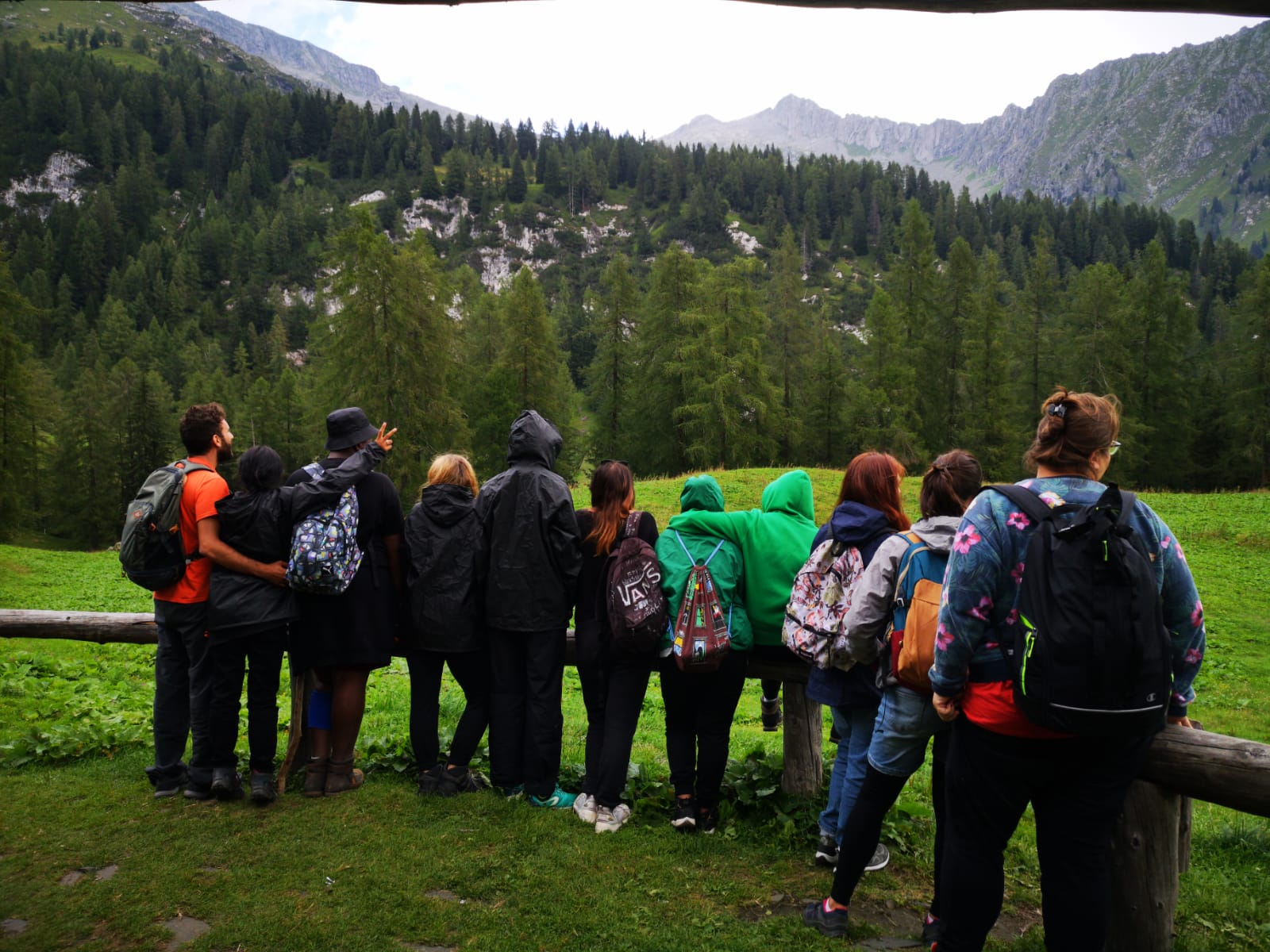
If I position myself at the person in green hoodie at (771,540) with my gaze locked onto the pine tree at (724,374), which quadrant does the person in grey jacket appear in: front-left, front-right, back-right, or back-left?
back-right

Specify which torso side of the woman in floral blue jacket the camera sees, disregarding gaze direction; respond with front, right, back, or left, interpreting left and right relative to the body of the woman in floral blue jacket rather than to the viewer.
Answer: back

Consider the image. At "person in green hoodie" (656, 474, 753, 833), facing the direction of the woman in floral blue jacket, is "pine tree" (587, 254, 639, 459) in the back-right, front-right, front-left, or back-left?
back-left

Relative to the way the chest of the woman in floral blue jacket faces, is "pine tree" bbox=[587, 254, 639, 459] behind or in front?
in front

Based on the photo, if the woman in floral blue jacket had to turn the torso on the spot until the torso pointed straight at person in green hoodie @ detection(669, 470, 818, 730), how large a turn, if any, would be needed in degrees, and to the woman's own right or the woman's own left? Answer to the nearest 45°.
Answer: approximately 45° to the woman's own left

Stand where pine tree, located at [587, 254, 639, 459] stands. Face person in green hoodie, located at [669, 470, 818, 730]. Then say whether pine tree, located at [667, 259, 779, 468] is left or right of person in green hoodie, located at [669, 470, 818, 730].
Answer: left

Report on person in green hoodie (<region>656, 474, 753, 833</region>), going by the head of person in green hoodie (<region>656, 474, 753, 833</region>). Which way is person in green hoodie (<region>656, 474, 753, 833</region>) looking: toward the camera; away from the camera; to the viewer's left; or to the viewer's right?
away from the camera

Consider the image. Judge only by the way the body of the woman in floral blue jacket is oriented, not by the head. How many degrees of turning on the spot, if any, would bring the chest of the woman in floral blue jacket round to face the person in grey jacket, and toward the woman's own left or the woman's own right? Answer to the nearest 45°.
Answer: approximately 45° to the woman's own left
